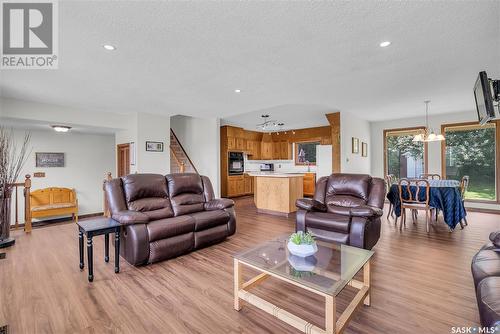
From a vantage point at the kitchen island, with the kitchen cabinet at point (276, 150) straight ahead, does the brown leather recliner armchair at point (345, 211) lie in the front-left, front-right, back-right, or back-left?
back-right

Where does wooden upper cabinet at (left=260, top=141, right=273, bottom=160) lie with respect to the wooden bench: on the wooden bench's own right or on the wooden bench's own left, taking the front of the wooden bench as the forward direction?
on the wooden bench's own left

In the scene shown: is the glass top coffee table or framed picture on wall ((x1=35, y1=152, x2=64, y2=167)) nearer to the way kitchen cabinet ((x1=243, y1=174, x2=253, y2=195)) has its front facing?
the glass top coffee table

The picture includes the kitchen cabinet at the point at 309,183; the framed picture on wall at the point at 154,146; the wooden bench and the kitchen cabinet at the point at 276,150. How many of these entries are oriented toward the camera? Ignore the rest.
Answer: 4

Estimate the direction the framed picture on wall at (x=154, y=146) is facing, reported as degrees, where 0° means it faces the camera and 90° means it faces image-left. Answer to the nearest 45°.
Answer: approximately 0°

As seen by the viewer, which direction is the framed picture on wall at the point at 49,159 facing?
toward the camera

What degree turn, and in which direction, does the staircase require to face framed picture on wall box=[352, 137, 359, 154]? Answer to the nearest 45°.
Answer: approximately 45° to its left

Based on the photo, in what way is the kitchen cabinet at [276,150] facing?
toward the camera

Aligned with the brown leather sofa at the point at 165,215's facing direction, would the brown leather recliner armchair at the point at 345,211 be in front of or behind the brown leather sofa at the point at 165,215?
in front

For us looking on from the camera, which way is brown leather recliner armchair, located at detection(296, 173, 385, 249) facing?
facing the viewer and to the left of the viewer

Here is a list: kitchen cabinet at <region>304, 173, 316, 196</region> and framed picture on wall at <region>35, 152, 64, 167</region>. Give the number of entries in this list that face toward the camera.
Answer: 2

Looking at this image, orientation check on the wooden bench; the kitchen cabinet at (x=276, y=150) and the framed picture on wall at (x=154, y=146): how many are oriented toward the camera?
3

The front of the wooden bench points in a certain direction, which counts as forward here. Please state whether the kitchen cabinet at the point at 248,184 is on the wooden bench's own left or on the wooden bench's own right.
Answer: on the wooden bench's own left

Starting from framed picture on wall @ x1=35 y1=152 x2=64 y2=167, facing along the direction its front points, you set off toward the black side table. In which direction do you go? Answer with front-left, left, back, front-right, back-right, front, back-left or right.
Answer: front

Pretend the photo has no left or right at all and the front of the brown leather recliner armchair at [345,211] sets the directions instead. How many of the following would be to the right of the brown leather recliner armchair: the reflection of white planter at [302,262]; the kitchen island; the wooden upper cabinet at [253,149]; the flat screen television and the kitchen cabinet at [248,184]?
3

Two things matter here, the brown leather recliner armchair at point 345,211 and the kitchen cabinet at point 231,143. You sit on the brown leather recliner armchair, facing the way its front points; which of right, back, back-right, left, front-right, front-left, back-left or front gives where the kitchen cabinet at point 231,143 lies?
right

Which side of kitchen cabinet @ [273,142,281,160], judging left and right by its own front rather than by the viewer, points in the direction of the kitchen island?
front
